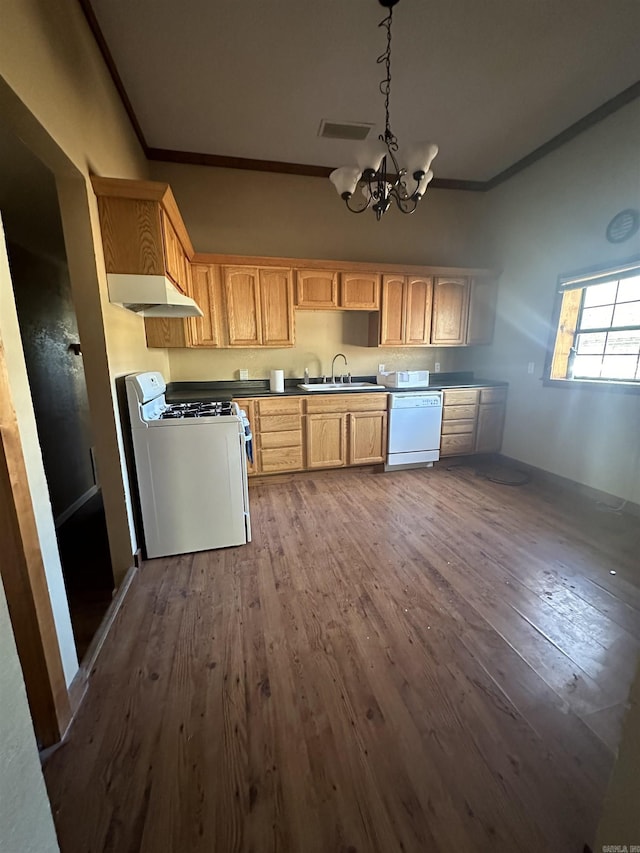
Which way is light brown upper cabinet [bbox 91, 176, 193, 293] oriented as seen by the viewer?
to the viewer's right

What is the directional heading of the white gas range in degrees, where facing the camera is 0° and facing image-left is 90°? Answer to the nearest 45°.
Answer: approximately 270°

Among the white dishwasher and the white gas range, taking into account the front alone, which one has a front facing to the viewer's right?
the white gas range

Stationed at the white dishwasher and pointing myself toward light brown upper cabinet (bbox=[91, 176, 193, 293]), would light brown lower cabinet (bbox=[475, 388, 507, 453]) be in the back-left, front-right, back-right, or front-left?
back-left

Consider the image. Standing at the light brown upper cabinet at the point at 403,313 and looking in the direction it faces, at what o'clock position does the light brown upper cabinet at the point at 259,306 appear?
the light brown upper cabinet at the point at 259,306 is roughly at 2 o'clock from the light brown upper cabinet at the point at 403,313.
